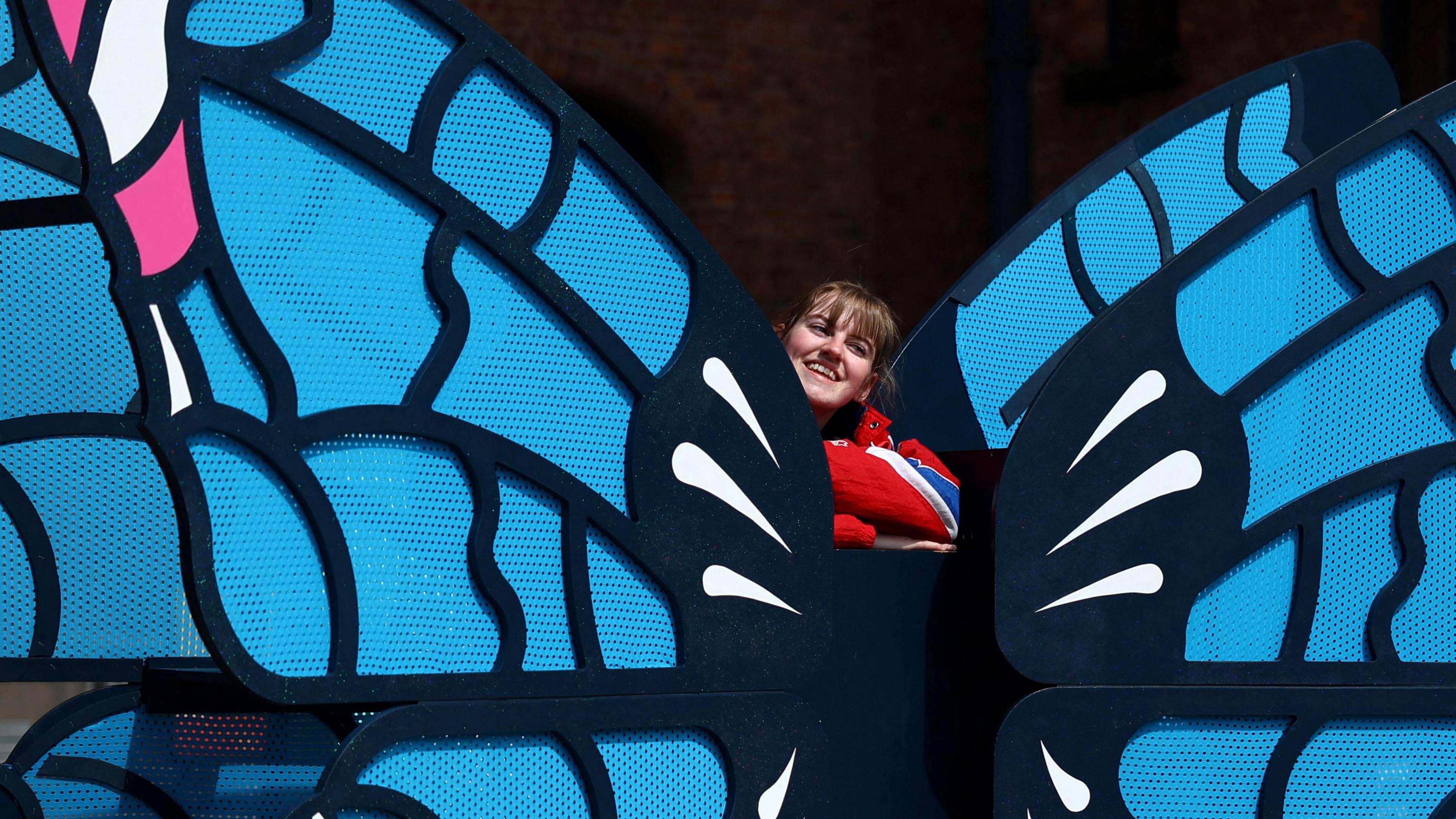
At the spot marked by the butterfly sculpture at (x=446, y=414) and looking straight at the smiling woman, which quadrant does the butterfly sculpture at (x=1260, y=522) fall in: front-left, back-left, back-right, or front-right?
front-right

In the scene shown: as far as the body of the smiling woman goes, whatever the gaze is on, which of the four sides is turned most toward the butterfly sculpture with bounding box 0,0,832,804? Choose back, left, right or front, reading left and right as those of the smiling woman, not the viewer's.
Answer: front

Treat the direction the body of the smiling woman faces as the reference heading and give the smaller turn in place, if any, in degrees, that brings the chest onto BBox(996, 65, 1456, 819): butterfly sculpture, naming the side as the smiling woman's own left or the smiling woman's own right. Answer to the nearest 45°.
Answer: approximately 45° to the smiling woman's own left

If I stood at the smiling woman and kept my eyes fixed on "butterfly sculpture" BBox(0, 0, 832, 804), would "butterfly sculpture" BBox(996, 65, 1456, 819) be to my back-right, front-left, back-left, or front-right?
back-left

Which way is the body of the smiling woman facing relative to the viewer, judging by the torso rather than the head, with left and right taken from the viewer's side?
facing the viewer
